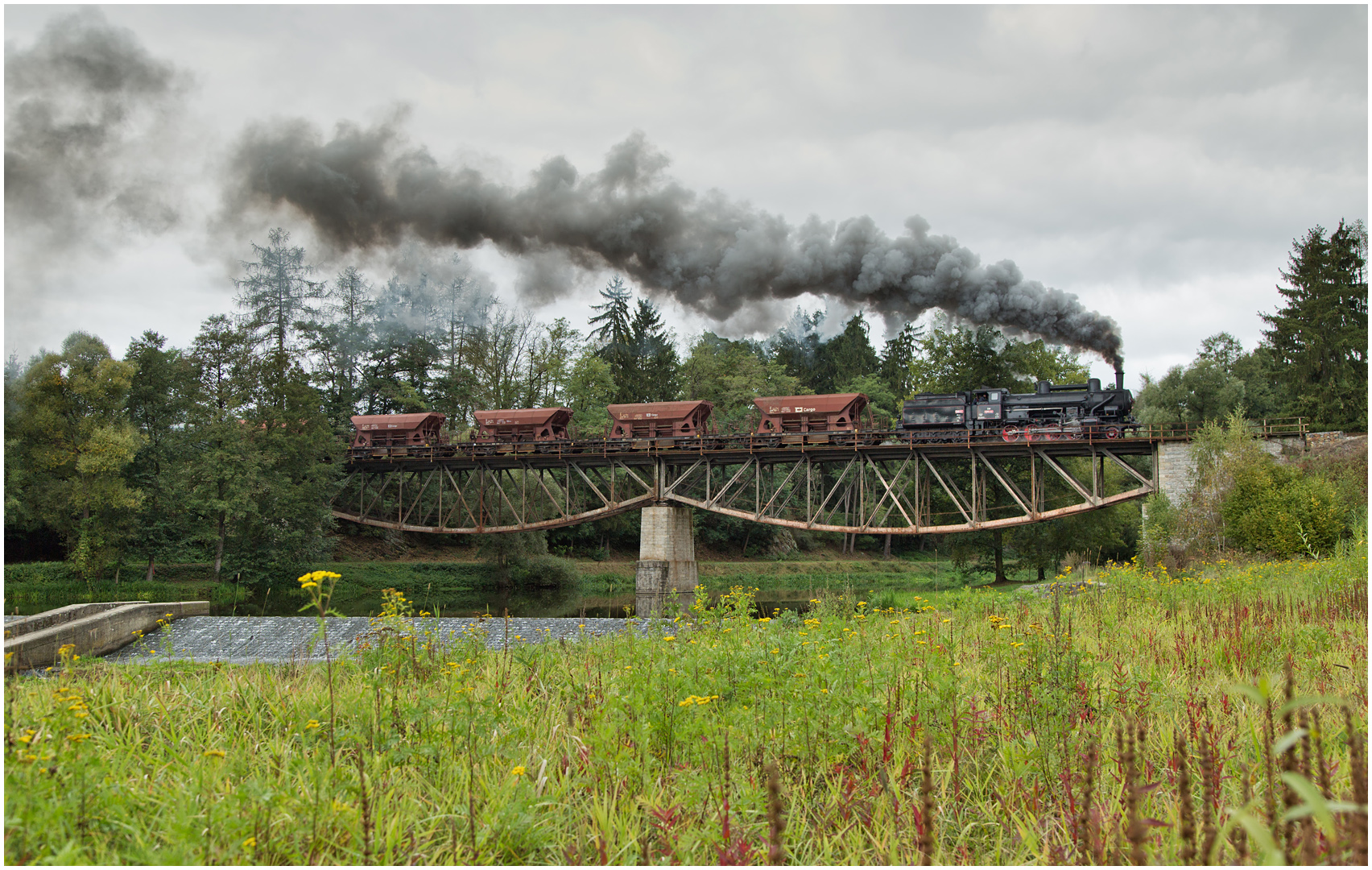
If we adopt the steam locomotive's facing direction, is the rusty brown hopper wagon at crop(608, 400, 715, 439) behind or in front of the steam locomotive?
behind

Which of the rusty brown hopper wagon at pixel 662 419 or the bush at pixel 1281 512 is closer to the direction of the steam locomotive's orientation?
the bush

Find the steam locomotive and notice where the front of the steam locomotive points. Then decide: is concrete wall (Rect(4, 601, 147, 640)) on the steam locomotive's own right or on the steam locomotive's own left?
on the steam locomotive's own right

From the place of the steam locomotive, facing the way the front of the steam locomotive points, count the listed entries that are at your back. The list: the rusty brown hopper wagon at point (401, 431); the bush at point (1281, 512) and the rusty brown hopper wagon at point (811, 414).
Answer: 2

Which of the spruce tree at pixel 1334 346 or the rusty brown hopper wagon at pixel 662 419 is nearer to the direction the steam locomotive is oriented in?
the spruce tree

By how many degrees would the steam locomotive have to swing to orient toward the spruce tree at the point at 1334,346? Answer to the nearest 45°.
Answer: approximately 45° to its left

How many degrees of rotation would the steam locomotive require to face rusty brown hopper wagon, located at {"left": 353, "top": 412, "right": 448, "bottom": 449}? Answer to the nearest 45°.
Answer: approximately 180°

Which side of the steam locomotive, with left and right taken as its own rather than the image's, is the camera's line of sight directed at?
right

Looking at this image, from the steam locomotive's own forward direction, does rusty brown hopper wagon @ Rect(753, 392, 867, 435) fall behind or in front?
behind

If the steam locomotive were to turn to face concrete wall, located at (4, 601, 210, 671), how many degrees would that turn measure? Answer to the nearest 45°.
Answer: approximately 135° to its right

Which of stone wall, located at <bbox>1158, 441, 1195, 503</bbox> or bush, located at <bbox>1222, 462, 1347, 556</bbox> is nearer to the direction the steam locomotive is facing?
the stone wall

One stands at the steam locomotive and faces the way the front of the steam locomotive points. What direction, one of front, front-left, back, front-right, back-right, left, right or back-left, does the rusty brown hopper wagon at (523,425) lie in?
back
